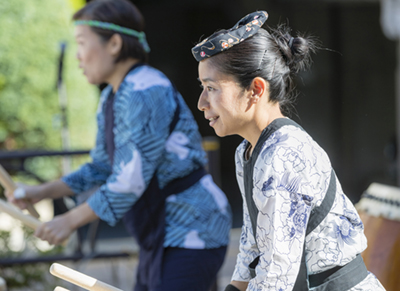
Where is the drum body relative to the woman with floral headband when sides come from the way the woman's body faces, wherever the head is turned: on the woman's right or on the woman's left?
on the woman's right

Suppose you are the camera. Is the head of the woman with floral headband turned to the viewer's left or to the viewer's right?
to the viewer's left

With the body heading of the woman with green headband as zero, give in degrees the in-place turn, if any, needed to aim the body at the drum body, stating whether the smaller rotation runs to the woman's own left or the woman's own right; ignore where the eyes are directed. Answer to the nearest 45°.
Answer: approximately 180°

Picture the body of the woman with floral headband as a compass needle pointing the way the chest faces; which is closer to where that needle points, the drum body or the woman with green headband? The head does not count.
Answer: the woman with green headband

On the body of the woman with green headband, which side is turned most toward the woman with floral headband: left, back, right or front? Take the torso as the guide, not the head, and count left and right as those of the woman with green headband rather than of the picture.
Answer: left

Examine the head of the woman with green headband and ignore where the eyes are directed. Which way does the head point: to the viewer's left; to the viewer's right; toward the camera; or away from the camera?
to the viewer's left

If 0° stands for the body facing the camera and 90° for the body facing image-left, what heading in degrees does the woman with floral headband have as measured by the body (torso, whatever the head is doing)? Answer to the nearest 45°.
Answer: approximately 90°

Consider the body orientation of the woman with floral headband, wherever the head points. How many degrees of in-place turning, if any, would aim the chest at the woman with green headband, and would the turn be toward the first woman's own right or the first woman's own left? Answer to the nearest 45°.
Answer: approximately 45° to the first woman's own right

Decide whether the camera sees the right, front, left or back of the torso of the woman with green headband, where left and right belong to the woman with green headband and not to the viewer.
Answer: left
